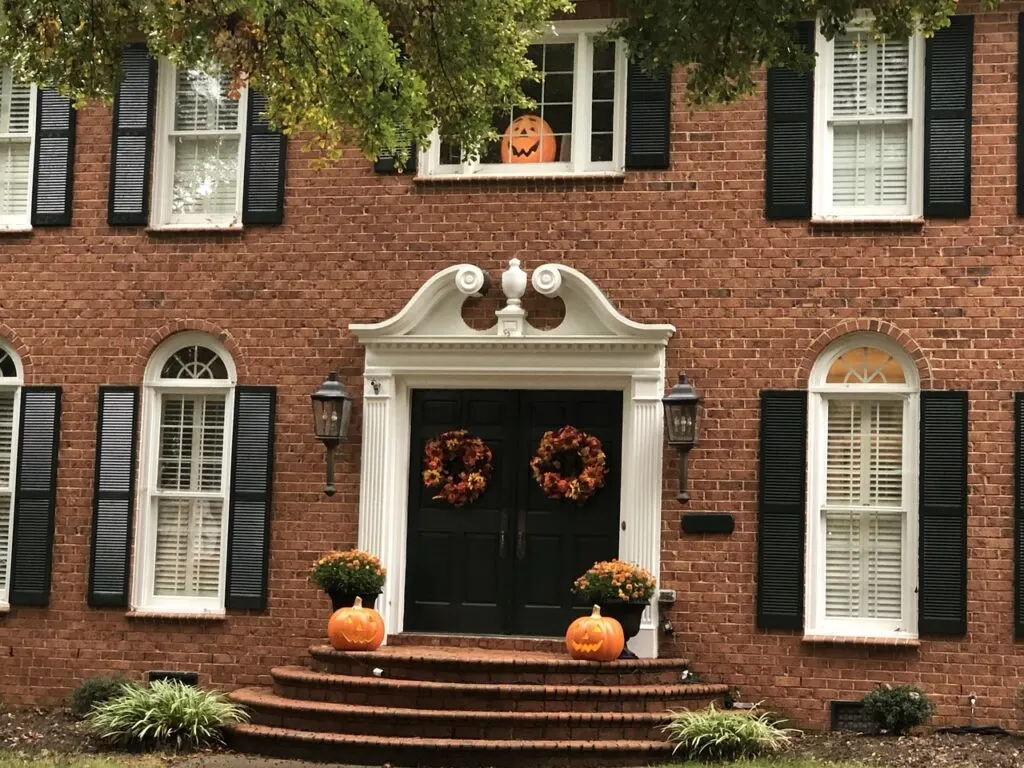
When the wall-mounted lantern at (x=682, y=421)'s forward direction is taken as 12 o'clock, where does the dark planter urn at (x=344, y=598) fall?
The dark planter urn is roughly at 3 o'clock from the wall-mounted lantern.

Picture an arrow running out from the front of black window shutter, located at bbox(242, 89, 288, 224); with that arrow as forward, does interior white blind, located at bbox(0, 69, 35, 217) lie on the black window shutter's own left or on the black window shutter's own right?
on the black window shutter's own right

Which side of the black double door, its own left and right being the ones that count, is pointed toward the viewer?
front

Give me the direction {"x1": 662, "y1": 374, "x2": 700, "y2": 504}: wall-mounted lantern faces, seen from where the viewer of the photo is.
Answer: facing the viewer

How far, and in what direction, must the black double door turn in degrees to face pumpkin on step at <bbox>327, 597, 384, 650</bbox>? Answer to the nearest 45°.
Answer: approximately 45° to its right

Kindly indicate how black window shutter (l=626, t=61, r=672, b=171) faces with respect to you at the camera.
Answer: facing the viewer

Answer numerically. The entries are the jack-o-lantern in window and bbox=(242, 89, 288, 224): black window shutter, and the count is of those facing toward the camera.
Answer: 2

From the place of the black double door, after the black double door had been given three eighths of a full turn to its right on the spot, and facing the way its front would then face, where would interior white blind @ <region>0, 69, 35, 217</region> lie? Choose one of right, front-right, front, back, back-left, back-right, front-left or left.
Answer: front-left

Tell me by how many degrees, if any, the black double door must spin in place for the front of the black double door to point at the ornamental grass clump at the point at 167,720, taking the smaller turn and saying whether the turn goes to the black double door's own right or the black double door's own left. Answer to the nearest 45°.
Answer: approximately 45° to the black double door's own right

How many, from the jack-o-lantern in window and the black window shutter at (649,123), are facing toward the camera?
2

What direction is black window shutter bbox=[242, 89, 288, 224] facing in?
toward the camera
